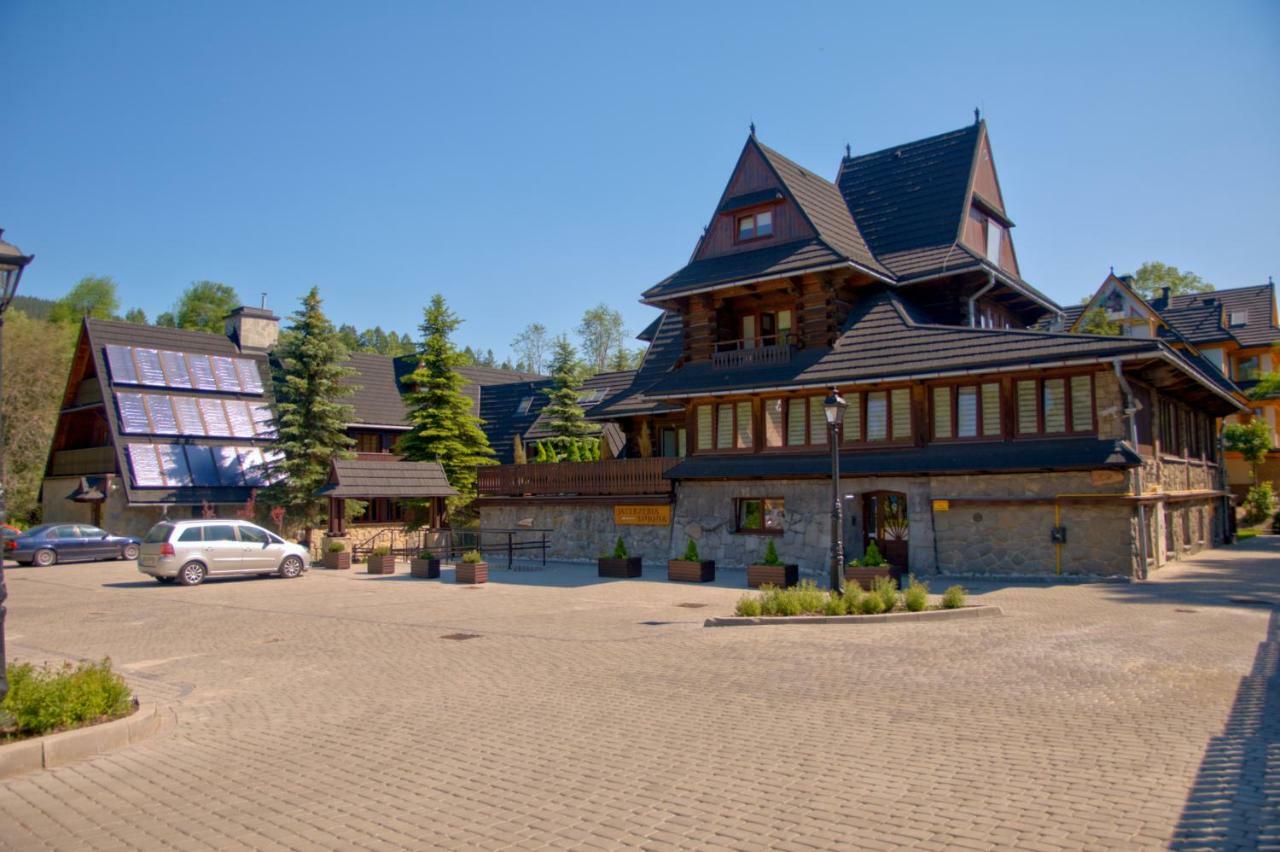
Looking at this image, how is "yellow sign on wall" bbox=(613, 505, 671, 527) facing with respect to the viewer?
toward the camera

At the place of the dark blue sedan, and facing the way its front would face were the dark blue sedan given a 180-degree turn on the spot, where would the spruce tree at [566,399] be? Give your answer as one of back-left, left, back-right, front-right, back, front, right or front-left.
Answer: back

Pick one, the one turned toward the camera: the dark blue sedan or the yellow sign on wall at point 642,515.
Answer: the yellow sign on wall

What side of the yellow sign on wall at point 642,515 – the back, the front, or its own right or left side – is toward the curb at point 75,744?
front

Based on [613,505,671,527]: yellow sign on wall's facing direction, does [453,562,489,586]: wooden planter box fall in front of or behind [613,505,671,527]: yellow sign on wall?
in front

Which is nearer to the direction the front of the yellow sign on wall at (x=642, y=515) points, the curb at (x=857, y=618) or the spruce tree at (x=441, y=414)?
the curb

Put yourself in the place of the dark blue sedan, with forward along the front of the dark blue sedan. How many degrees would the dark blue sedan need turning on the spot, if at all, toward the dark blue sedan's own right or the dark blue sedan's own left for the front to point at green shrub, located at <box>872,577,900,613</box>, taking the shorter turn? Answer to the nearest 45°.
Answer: approximately 45° to the dark blue sedan's own right

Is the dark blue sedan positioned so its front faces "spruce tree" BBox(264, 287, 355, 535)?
yes

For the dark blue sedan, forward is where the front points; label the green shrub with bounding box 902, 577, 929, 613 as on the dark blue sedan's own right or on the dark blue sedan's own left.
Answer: on the dark blue sedan's own right

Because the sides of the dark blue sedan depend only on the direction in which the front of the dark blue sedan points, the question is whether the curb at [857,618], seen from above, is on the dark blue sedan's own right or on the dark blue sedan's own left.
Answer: on the dark blue sedan's own right

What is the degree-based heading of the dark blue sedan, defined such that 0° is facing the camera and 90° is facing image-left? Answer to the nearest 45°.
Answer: approximately 270°

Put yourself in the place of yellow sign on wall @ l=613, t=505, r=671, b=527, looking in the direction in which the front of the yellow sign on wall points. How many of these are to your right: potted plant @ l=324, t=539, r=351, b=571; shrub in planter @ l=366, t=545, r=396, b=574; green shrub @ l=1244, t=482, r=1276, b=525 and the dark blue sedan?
3

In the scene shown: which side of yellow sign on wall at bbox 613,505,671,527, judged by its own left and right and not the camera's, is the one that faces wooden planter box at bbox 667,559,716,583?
front

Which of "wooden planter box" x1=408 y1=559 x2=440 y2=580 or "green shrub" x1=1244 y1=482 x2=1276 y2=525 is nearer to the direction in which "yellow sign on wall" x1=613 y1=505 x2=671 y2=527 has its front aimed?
the wooden planter box
